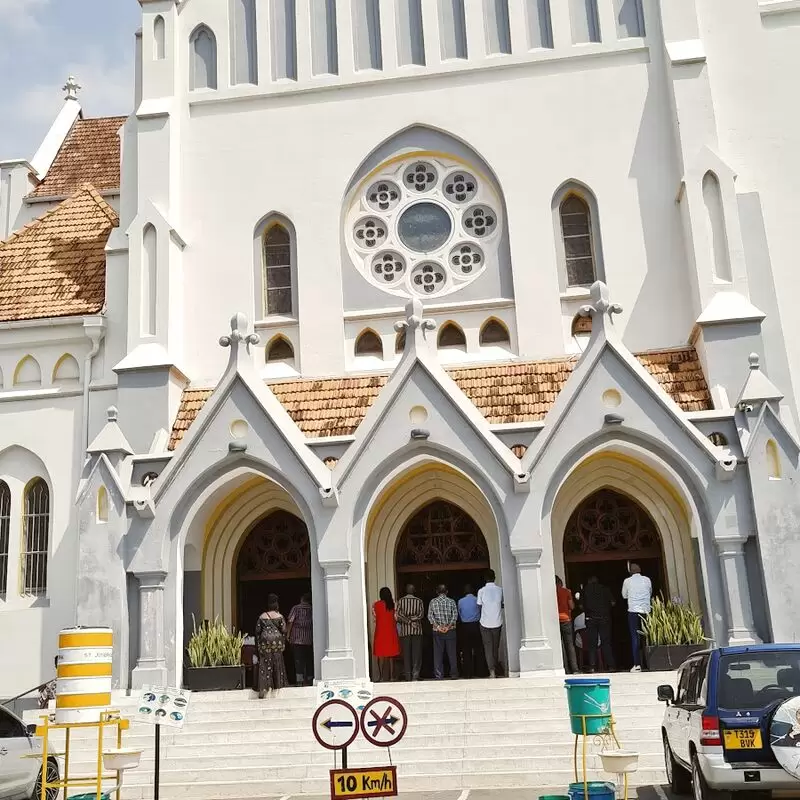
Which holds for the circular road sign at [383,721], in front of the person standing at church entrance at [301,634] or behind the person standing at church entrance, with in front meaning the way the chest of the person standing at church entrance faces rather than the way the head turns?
behind

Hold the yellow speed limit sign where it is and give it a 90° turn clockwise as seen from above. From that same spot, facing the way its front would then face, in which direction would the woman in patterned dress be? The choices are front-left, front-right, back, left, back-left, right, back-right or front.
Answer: right

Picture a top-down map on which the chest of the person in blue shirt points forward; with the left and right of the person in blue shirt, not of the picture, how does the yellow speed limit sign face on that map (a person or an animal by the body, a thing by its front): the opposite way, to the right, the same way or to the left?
the opposite way

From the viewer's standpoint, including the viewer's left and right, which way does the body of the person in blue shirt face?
facing away from the viewer

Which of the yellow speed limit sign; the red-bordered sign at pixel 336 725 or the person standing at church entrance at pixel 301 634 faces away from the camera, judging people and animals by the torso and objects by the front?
the person standing at church entrance

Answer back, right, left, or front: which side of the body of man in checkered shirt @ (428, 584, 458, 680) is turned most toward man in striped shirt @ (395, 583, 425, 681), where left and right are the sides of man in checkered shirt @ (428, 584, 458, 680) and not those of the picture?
left

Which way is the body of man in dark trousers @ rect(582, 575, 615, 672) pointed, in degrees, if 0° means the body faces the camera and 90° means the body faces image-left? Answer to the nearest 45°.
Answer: approximately 180°

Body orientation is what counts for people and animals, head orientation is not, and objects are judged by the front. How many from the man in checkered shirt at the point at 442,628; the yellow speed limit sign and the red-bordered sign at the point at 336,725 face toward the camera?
2

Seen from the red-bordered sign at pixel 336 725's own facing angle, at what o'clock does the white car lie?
The white car is roughly at 4 o'clock from the red-bordered sign.

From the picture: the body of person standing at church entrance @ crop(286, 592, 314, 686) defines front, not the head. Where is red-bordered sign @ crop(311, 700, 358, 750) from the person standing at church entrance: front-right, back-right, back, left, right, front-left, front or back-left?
back

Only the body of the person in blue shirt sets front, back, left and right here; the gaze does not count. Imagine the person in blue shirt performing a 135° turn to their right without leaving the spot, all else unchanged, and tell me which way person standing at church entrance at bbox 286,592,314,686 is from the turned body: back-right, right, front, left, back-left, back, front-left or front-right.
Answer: back-right

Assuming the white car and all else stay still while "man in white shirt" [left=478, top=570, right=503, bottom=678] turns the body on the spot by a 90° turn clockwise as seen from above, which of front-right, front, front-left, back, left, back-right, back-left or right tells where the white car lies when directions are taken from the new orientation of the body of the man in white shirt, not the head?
back-right

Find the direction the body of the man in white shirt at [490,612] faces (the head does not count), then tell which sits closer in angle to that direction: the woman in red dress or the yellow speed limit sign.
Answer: the woman in red dress

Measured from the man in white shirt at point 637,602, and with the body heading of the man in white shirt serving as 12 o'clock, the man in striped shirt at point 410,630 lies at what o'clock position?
The man in striped shirt is roughly at 9 o'clock from the man in white shirt.

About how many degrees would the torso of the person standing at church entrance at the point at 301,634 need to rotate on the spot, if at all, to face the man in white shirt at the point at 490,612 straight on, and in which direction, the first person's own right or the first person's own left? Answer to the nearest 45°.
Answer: approximately 90° to the first person's own right

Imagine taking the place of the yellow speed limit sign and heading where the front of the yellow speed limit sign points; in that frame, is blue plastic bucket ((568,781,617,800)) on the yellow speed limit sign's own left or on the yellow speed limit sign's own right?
on the yellow speed limit sign's own left

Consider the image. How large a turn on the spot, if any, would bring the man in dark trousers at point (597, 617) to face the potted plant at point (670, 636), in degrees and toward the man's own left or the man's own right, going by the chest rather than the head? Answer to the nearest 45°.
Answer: approximately 135° to the man's own right
